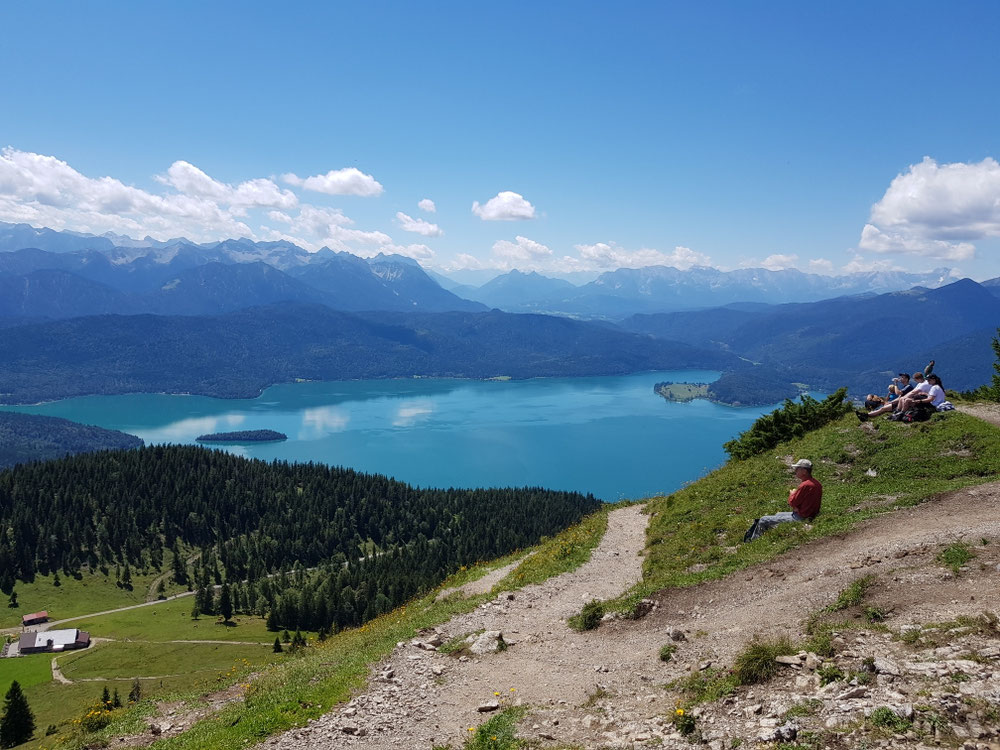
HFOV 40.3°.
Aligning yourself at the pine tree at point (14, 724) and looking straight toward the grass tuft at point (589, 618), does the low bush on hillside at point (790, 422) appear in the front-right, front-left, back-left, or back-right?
front-left

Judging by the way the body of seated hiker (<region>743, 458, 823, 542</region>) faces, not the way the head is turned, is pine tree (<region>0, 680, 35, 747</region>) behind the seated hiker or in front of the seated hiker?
in front

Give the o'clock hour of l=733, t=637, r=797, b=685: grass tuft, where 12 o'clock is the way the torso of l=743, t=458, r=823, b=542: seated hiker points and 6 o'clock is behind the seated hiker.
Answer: The grass tuft is roughly at 9 o'clock from the seated hiker.

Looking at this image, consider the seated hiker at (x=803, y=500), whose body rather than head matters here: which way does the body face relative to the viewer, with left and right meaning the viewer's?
facing to the left of the viewer

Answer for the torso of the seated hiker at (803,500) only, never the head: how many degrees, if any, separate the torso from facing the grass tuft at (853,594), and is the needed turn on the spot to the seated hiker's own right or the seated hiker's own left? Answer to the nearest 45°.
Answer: approximately 90° to the seated hiker's own left
